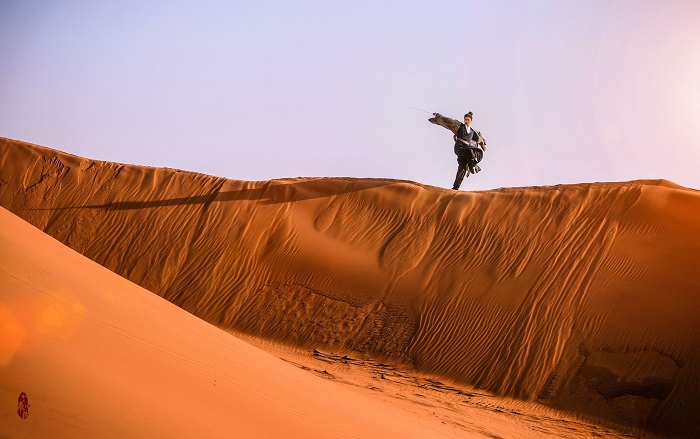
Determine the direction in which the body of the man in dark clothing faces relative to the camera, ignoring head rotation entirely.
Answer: toward the camera
